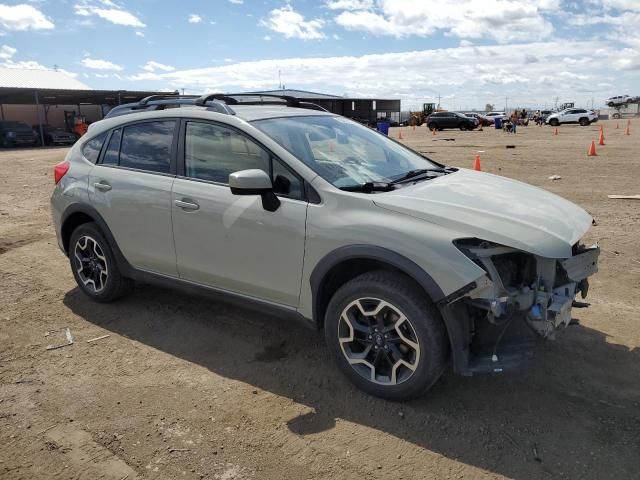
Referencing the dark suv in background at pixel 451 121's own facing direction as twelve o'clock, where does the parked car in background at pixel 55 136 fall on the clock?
The parked car in background is roughly at 5 o'clock from the dark suv in background.

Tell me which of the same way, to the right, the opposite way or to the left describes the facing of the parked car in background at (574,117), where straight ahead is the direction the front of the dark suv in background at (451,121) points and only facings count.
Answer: the opposite way

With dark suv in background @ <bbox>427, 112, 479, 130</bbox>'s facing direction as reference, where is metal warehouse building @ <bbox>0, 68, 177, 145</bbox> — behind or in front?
behind

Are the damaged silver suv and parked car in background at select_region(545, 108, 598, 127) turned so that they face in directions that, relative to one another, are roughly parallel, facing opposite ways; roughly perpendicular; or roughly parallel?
roughly parallel, facing opposite ways

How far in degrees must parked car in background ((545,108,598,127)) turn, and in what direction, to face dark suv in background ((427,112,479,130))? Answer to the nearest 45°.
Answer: approximately 45° to its left

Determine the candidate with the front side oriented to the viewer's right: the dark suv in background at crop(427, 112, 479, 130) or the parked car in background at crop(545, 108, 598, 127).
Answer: the dark suv in background

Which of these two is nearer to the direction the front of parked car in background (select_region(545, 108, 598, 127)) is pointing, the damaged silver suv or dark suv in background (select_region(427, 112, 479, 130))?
the dark suv in background

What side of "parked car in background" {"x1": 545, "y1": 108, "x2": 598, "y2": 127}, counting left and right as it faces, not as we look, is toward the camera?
left

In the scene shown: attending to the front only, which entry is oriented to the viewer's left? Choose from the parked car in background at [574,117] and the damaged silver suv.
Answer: the parked car in background

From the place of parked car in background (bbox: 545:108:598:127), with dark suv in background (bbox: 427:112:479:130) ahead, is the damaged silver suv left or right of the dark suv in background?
left

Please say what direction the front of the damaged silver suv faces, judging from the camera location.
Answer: facing the viewer and to the right of the viewer

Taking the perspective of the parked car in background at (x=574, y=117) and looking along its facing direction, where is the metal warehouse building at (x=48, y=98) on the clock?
The metal warehouse building is roughly at 11 o'clock from the parked car in background.
